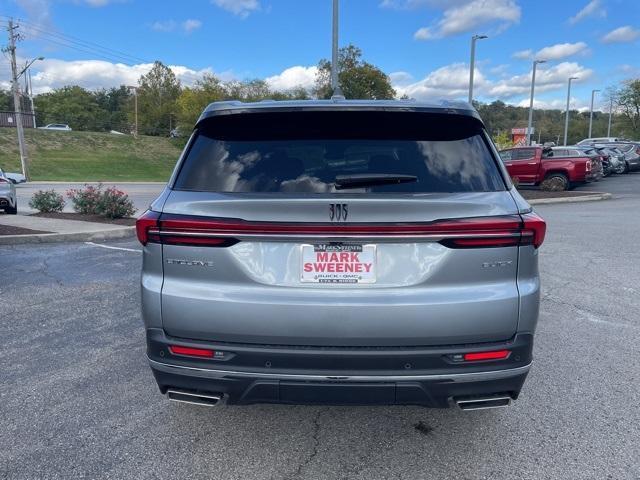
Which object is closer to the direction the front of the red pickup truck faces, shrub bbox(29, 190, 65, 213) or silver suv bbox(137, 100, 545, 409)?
the shrub

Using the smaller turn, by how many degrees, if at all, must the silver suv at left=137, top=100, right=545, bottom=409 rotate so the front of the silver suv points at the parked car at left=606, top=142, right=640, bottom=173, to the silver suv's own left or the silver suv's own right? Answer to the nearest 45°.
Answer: approximately 45° to the silver suv's own right

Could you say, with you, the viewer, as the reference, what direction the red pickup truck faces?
facing to the left of the viewer

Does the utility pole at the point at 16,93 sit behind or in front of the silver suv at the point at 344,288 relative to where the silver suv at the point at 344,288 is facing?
in front

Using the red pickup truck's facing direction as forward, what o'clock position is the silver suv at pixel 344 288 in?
The silver suv is roughly at 9 o'clock from the red pickup truck.

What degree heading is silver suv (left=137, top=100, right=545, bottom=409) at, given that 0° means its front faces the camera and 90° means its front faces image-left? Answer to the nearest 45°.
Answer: approximately 180°

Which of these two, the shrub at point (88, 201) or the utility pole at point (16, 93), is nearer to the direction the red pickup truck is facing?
the utility pole

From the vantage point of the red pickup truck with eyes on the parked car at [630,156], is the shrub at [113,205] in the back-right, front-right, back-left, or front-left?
back-left

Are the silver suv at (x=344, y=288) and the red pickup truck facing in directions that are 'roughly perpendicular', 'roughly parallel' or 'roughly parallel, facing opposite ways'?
roughly perpendicular

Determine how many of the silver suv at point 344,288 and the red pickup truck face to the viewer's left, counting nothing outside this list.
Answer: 1

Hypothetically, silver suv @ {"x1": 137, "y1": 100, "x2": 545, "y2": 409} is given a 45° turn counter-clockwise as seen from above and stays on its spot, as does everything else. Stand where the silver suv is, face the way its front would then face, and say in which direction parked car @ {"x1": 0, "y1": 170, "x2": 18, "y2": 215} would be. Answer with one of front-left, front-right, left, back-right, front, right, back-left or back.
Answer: front

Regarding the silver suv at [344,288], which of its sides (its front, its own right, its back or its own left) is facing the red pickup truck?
front

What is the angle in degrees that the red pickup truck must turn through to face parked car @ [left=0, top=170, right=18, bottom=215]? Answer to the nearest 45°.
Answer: approximately 45° to its left

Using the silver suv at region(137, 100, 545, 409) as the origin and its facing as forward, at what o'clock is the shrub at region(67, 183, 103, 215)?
The shrub is roughly at 11 o'clock from the silver suv.
